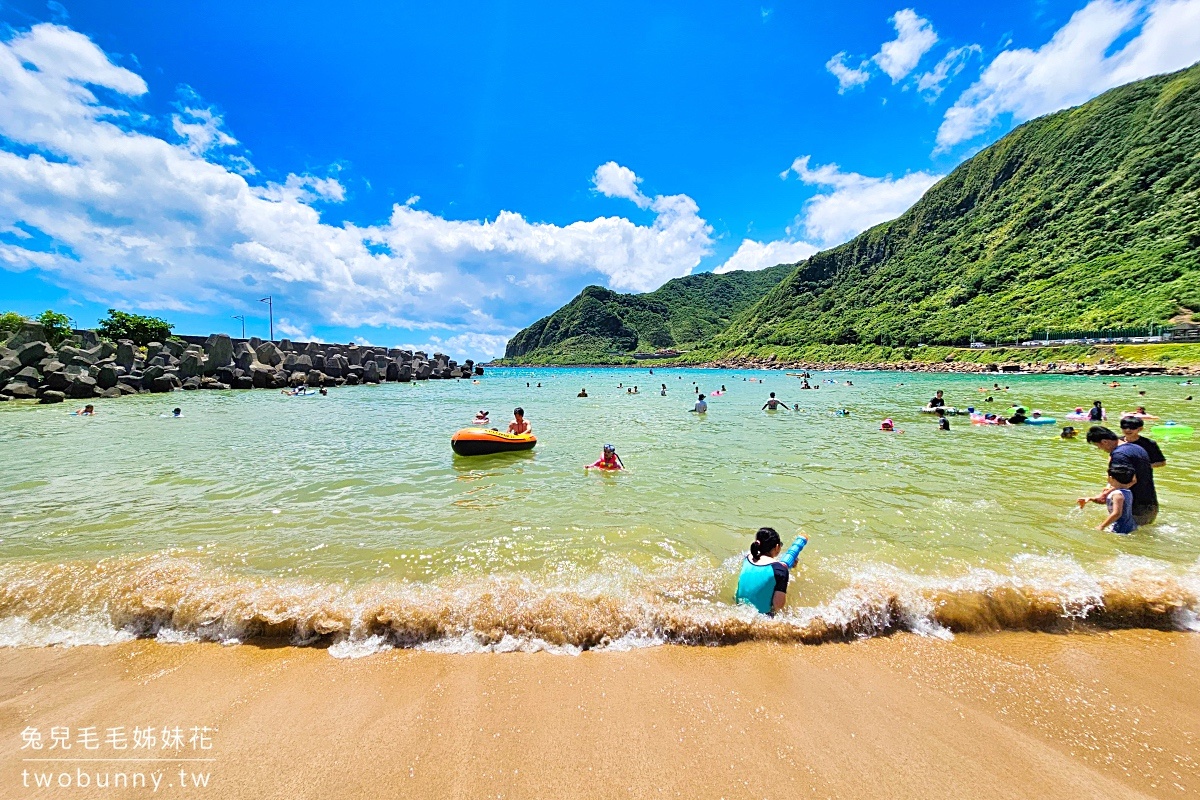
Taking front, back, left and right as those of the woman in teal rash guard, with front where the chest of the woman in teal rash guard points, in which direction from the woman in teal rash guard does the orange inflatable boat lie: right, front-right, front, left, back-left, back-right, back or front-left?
left

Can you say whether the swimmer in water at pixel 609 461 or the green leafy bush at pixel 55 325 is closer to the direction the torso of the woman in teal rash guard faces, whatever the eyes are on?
the swimmer in water

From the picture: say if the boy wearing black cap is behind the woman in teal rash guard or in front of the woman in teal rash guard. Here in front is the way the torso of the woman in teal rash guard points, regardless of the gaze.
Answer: in front

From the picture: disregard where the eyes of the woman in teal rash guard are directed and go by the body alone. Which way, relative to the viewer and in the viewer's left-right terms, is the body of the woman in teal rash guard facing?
facing away from the viewer and to the right of the viewer

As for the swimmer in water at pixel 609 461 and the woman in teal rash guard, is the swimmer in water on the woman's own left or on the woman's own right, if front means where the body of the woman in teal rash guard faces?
on the woman's own left

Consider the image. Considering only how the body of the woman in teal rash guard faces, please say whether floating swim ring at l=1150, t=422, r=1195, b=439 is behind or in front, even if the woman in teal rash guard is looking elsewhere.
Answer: in front
